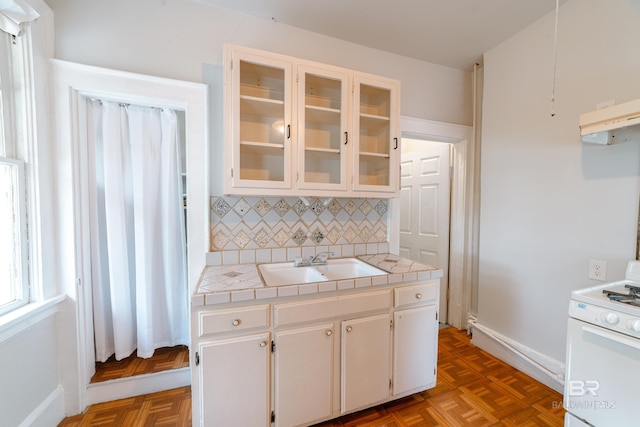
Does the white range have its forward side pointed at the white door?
no

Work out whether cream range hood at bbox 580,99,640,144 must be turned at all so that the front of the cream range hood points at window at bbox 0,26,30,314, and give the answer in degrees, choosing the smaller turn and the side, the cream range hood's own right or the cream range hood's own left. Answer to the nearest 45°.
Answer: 0° — it already faces it

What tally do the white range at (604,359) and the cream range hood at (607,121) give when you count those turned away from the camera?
0

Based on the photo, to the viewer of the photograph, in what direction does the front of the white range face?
facing the viewer and to the left of the viewer

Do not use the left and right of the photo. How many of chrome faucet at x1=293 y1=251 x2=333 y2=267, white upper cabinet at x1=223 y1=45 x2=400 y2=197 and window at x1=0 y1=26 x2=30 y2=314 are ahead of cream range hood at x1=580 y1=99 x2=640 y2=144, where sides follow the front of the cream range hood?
3

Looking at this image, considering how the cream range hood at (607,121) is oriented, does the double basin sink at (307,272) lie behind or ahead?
ahead

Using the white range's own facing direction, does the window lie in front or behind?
in front

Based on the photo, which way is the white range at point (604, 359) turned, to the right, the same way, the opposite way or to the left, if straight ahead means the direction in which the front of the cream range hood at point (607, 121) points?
the same way

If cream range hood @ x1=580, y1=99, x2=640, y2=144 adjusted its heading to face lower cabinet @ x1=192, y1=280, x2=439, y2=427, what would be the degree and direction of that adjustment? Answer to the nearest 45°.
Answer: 0° — it already faces it

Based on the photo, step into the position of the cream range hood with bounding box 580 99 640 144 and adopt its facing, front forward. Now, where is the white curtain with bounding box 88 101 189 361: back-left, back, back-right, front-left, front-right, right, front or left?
front

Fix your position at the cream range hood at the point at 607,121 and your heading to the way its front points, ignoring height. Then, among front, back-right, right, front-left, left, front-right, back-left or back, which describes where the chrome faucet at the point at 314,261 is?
front

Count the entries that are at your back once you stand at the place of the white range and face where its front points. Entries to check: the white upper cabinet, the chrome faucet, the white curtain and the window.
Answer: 0

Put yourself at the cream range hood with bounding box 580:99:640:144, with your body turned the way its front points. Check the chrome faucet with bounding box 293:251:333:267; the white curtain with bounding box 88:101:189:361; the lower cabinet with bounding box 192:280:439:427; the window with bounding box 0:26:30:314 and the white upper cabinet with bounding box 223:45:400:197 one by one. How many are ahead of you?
5

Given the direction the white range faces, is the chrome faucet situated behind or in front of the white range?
in front
